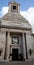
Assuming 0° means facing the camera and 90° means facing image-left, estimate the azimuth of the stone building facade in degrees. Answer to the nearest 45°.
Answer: approximately 0°
